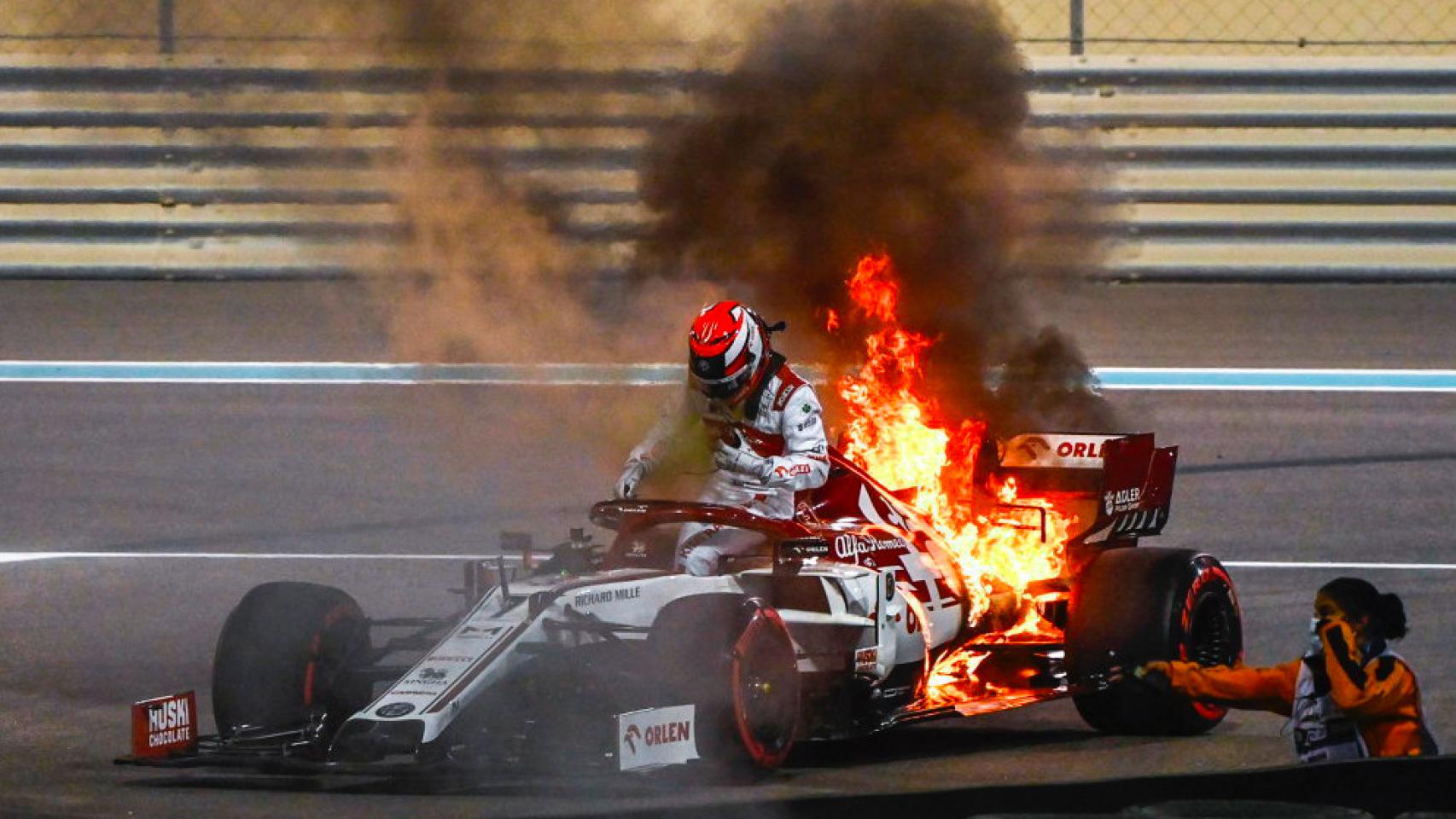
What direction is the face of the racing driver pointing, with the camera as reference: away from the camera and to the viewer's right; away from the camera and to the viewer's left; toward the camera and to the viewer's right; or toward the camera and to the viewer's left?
toward the camera and to the viewer's left

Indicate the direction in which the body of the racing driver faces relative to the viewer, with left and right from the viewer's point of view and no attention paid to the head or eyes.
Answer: facing the viewer and to the left of the viewer
